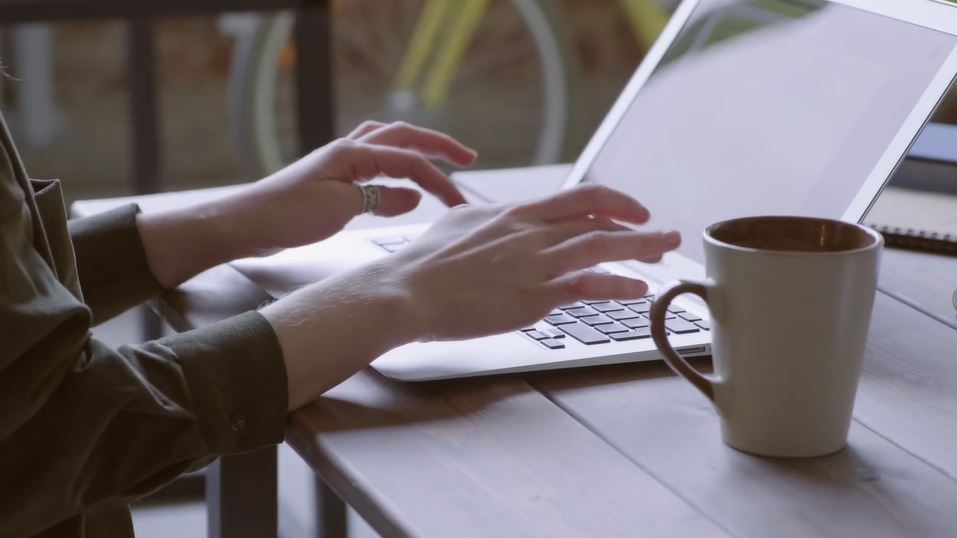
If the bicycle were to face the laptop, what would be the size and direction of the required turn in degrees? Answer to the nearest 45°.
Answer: approximately 90° to its left

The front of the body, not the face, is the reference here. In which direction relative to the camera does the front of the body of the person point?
to the viewer's right

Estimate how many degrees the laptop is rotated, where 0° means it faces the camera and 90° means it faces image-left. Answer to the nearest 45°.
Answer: approximately 45°

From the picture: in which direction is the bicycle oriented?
to the viewer's left

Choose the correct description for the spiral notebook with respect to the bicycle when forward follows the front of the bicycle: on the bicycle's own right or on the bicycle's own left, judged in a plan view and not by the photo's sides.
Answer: on the bicycle's own left

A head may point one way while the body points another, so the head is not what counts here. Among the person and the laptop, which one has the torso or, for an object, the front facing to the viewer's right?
the person

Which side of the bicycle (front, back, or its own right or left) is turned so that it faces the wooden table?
left

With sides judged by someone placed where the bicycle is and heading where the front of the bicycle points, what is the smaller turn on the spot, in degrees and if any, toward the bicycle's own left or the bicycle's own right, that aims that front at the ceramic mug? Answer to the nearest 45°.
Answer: approximately 90° to the bicycle's own left
